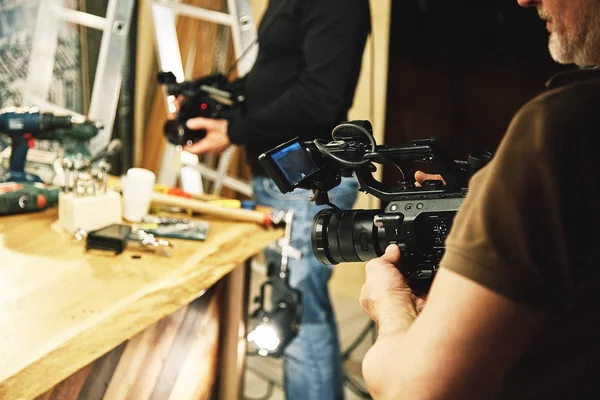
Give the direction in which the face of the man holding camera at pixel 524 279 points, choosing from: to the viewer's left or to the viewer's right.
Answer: to the viewer's left

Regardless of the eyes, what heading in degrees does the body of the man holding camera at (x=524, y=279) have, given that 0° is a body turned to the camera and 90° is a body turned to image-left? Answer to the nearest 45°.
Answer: approximately 90°

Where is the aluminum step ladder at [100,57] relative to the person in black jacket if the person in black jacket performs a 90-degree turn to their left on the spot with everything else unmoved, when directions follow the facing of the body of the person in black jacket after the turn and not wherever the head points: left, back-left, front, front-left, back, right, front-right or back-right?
back-right

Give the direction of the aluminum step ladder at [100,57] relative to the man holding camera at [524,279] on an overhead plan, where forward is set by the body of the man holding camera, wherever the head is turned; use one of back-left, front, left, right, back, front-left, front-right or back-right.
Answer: front-right

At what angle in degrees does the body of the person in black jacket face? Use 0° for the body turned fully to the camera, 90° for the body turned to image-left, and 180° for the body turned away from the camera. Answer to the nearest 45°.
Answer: approximately 90°

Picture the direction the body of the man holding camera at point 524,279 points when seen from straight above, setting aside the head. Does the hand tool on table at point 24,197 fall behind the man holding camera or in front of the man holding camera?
in front

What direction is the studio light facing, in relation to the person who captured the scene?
facing the viewer and to the left of the viewer

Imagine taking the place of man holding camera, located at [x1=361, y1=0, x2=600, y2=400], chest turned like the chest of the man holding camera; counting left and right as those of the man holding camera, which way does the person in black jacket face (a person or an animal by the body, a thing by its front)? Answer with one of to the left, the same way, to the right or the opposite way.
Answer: the same way

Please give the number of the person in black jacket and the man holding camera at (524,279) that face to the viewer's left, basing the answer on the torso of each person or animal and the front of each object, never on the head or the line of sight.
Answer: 2

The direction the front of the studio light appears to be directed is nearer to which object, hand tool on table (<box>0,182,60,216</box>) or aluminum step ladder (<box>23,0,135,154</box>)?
the hand tool on table

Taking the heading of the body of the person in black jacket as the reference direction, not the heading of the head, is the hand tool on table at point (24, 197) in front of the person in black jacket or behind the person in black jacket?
in front
